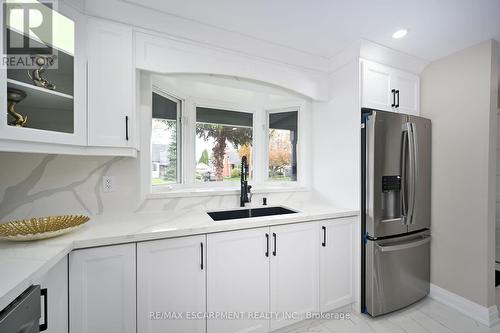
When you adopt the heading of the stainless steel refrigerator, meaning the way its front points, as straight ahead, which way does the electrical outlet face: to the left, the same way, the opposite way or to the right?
the same way

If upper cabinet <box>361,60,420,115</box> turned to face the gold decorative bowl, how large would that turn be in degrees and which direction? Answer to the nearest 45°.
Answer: approximately 90° to its right

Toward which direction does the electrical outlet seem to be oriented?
toward the camera

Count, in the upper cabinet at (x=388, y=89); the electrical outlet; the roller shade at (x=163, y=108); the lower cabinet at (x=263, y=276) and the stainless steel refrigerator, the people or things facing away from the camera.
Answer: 0

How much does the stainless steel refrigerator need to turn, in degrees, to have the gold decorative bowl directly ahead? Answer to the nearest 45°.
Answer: approximately 90° to its right

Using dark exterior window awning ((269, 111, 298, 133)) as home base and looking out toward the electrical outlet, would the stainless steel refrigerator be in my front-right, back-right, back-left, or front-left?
back-left

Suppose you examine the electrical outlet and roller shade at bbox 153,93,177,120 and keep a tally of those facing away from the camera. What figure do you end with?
0

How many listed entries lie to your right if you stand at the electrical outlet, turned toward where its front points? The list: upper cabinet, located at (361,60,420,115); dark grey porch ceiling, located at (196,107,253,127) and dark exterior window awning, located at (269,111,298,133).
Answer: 0

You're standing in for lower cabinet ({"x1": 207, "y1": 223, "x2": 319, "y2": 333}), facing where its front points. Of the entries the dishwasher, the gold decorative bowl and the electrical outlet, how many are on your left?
0

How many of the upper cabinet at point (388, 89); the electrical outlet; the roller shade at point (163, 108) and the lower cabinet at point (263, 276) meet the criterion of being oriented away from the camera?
0

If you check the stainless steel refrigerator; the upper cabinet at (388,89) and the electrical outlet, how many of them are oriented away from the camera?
0

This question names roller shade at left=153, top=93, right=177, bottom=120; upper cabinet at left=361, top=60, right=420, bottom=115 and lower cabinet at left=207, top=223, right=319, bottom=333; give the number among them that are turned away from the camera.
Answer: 0

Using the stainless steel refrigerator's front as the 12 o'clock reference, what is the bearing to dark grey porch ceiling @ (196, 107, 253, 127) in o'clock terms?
The dark grey porch ceiling is roughly at 4 o'clock from the stainless steel refrigerator.

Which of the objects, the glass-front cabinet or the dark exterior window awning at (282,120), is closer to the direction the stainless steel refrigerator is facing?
the glass-front cabinet

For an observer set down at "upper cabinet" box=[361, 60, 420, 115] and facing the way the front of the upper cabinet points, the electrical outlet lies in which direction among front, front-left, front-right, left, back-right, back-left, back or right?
right

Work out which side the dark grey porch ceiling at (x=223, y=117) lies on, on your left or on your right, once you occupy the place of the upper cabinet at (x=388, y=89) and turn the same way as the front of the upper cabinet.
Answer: on your right

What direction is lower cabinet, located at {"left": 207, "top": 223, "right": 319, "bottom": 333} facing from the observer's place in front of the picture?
facing the viewer and to the right of the viewer
